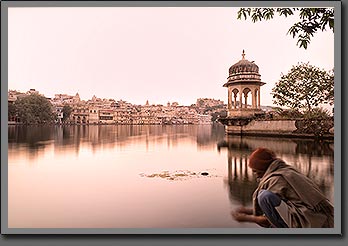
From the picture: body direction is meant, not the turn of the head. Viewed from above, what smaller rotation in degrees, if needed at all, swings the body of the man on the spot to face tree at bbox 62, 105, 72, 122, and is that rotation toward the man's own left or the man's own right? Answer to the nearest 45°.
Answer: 0° — they already face it

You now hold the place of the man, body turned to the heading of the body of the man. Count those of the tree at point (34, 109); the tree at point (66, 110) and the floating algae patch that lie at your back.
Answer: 0

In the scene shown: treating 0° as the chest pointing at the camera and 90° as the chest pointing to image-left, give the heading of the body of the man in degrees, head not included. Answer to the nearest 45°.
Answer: approximately 90°

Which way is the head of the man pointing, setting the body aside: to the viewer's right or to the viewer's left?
to the viewer's left

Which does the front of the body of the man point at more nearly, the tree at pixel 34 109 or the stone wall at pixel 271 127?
the tree

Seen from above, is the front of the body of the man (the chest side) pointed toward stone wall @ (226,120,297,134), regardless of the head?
no

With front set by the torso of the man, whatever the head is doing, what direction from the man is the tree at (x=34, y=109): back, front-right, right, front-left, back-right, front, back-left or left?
front

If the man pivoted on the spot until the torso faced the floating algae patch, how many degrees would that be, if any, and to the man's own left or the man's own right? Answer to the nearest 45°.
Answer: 0° — they already face it
